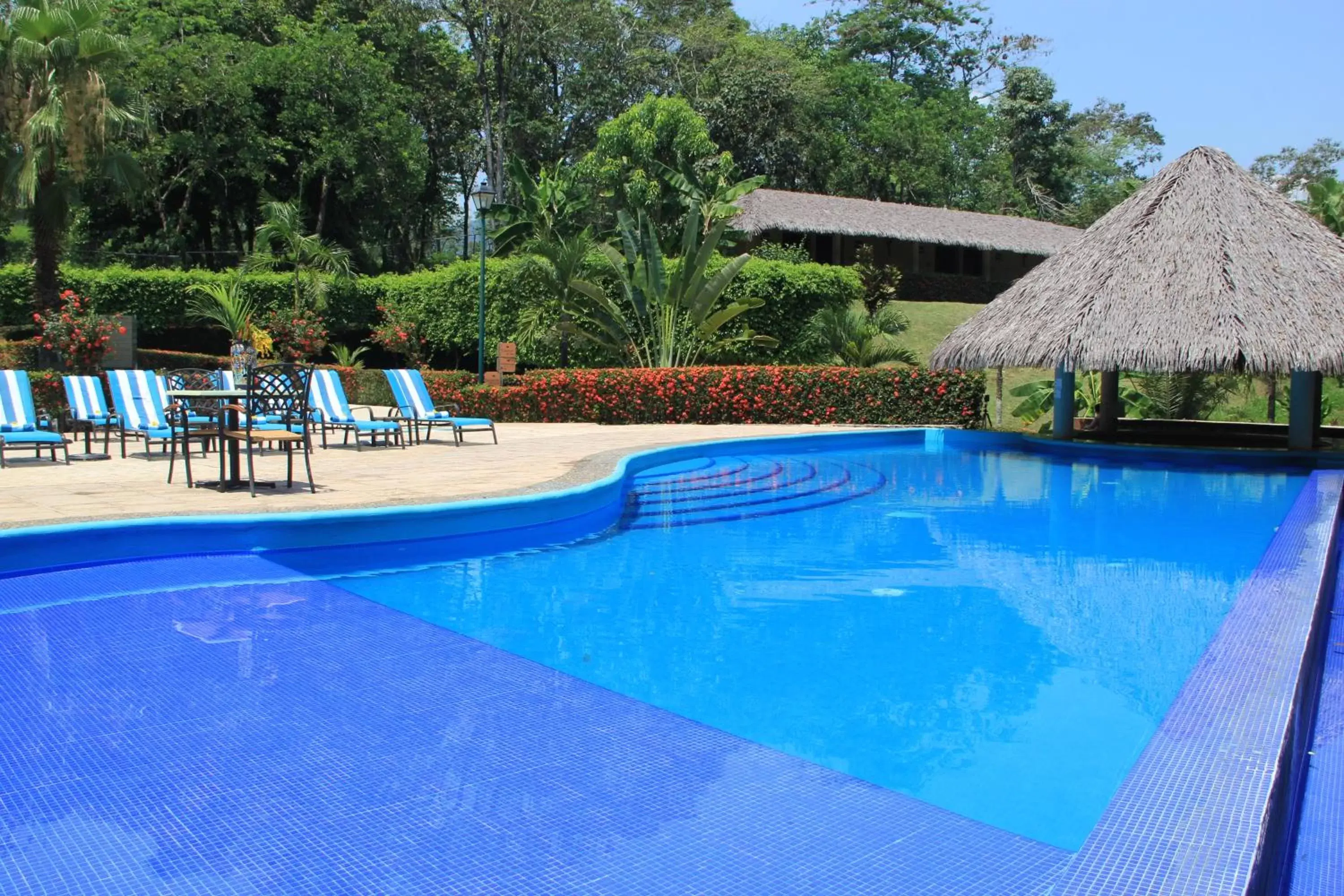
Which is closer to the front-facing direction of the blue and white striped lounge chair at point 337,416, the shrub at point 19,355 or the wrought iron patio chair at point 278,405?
the wrought iron patio chair

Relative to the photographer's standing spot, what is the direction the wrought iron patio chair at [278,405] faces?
facing away from the viewer and to the left of the viewer

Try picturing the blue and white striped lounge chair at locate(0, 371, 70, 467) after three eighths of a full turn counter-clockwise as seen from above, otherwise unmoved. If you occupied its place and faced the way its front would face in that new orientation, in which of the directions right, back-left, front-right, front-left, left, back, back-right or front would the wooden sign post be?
front-right

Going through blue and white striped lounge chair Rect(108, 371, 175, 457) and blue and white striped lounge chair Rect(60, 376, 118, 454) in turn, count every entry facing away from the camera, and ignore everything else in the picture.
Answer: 0

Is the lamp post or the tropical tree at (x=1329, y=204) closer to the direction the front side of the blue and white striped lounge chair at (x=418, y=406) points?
the tropical tree

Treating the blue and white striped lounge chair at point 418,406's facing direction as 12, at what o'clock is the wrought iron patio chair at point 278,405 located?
The wrought iron patio chair is roughly at 2 o'clock from the blue and white striped lounge chair.

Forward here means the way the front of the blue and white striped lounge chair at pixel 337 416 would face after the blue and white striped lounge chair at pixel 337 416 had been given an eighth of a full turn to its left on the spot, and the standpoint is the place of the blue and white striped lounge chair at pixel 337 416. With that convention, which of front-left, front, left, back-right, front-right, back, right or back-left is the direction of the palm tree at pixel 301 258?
left

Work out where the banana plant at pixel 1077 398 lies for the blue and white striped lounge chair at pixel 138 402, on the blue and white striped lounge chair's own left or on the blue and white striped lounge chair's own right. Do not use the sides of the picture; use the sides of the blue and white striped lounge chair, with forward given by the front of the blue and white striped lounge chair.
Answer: on the blue and white striped lounge chair's own left

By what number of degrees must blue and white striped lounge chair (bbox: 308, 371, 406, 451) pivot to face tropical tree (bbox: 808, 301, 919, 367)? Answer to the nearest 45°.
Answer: approximately 90° to its left

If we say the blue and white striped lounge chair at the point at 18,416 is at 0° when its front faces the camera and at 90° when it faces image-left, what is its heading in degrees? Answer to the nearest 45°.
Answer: approximately 315°

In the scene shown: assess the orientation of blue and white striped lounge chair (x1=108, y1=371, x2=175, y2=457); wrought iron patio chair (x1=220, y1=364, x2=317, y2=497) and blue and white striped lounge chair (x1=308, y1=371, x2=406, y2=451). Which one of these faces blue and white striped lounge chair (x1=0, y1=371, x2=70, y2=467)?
the wrought iron patio chair

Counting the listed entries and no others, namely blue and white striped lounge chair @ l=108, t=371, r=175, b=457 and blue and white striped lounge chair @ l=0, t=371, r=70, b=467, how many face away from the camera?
0

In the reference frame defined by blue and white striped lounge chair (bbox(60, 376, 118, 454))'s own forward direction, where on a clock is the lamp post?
The lamp post is roughly at 9 o'clock from the blue and white striped lounge chair.
